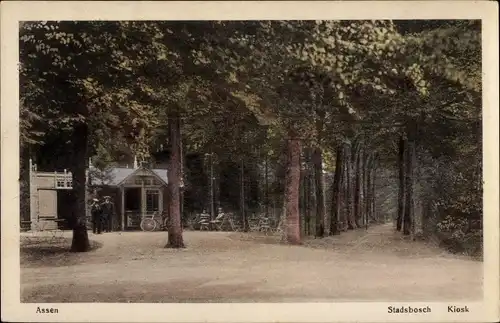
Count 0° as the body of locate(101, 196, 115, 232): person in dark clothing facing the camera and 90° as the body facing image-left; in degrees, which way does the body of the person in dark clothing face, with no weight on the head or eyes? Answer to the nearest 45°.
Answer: approximately 0°
